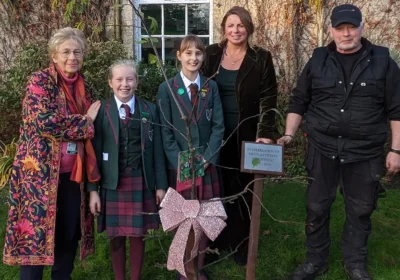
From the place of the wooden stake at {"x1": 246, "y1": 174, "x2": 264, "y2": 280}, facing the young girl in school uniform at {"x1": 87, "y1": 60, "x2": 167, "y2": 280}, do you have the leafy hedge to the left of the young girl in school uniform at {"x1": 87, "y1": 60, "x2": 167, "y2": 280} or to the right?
right

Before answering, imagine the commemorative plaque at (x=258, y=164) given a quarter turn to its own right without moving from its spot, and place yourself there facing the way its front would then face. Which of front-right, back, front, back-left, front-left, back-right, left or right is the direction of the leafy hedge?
front-right

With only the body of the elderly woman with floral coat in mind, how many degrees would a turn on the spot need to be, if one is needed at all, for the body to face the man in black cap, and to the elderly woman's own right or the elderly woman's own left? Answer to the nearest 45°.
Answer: approximately 45° to the elderly woman's own left

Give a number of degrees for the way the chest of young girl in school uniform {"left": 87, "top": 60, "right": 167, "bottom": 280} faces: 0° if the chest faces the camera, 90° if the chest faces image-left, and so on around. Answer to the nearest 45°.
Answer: approximately 0°

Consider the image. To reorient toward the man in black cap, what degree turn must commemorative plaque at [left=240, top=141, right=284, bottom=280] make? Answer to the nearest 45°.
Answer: approximately 135° to its left

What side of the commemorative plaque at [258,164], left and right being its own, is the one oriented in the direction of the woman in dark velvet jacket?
back
